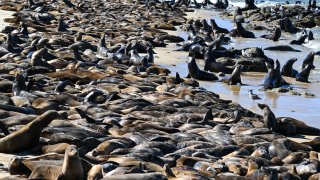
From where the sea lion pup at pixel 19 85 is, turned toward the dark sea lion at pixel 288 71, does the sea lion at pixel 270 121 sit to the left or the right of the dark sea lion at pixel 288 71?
right

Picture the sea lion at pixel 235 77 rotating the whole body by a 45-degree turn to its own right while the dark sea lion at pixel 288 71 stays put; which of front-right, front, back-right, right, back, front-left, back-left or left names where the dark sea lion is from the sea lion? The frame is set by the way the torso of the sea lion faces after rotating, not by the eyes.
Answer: left

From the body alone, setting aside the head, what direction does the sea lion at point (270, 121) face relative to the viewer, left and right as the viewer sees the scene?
facing to the left of the viewer

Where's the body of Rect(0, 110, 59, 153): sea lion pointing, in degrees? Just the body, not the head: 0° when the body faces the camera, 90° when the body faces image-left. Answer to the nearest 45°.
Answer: approximately 270°
